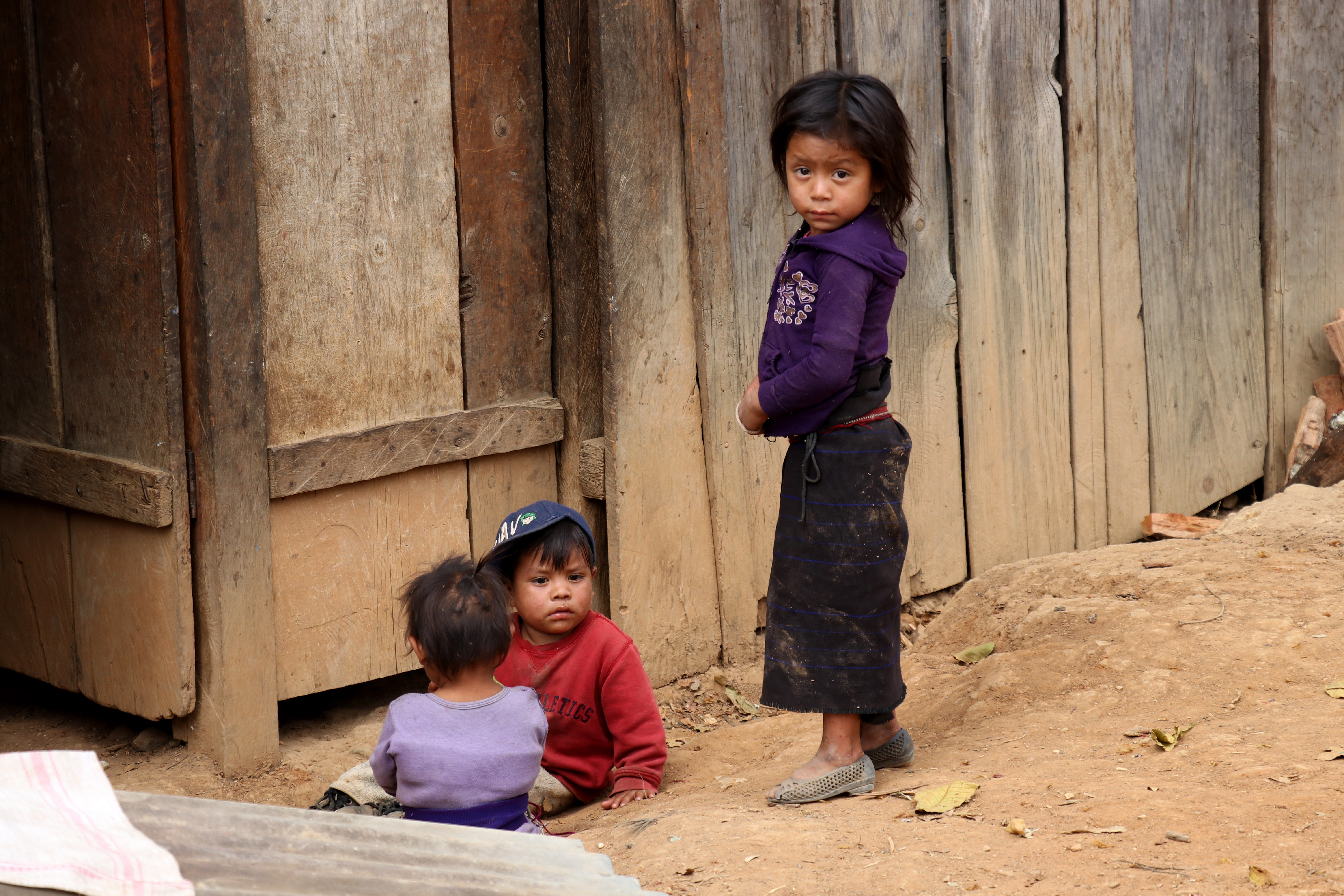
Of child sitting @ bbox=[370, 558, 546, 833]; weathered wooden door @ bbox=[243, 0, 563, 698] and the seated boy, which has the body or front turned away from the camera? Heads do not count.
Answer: the child sitting

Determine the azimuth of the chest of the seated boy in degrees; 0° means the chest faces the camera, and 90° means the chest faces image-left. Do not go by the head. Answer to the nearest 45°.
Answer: approximately 45°

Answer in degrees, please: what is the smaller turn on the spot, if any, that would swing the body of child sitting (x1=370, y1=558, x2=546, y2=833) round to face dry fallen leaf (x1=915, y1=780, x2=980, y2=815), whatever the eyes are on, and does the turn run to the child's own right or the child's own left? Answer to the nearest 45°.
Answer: approximately 90° to the child's own right

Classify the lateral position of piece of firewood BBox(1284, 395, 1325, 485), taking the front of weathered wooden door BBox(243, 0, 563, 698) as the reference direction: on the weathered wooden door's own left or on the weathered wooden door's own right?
on the weathered wooden door's own left

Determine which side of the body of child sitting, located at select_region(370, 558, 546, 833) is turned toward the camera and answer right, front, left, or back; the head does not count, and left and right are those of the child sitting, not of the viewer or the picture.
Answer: back

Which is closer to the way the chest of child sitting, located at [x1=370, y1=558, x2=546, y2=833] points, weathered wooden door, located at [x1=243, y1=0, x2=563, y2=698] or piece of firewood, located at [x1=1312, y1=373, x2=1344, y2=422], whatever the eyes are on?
the weathered wooden door

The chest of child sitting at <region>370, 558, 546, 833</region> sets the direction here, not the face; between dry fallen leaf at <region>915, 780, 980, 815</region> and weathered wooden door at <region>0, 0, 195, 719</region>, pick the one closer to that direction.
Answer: the weathered wooden door

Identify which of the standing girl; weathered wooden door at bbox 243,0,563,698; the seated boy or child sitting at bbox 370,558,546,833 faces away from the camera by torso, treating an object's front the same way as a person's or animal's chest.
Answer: the child sitting
